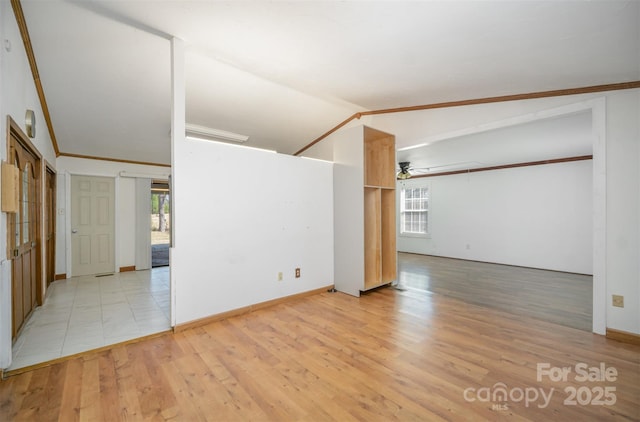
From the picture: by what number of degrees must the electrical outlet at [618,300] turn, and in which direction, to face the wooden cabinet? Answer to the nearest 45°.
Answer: approximately 45° to its right

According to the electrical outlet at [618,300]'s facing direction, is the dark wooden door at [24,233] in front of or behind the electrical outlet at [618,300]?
in front

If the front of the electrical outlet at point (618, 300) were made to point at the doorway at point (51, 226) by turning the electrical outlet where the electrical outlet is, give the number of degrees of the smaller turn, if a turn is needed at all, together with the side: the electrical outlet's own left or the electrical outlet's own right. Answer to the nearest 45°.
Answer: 0° — it already faces it

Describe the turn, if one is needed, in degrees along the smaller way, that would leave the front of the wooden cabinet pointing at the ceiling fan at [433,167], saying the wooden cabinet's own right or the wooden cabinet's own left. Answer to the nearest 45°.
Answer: approximately 90° to the wooden cabinet's own left

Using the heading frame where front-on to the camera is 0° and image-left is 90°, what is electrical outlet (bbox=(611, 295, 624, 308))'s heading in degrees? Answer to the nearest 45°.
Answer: approximately 45°

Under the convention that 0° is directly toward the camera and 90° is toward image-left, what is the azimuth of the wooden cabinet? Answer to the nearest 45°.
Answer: approximately 315°

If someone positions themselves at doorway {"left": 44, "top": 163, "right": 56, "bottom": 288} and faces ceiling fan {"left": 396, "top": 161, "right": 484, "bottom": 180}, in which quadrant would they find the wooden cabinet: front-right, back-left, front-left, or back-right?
front-right

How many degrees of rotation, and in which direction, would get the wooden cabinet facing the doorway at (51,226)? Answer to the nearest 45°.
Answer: approximately 135° to its right

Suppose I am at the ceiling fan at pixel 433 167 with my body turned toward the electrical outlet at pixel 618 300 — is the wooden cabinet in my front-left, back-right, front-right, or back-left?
front-right

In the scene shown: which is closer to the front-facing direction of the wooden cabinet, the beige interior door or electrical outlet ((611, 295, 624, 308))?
the electrical outlet

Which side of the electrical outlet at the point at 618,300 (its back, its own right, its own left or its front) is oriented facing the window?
right

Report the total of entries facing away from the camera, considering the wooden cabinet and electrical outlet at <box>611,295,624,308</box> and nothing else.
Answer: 0

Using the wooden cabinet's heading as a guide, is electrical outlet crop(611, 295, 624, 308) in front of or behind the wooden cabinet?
in front

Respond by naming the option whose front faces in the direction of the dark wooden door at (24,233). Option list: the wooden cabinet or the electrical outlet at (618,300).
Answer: the electrical outlet

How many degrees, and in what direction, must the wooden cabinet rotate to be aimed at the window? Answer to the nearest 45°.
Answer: approximately 135° to its left

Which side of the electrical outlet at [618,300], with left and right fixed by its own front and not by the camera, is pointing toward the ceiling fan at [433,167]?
right
